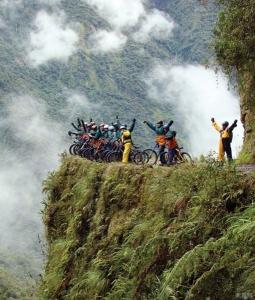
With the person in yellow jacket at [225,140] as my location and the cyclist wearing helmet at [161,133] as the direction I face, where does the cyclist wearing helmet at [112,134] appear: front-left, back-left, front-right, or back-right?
front-right

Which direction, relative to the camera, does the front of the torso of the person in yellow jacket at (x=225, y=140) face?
toward the camera

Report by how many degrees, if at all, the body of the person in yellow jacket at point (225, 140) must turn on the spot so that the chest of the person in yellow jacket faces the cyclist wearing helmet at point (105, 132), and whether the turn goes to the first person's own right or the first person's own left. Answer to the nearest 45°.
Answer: approximately 135° to the first person's own right

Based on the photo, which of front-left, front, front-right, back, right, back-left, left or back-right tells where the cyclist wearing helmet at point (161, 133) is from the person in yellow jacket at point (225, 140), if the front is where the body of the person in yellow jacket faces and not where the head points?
right

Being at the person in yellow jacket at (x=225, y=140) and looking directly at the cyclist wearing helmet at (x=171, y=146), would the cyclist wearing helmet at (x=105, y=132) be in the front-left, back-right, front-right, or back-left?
front-right

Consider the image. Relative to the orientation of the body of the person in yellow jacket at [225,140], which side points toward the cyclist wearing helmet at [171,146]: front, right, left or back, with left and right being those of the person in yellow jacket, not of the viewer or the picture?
right

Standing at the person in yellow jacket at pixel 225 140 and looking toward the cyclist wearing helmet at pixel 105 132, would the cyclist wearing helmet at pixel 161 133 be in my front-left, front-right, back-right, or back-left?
front-left
